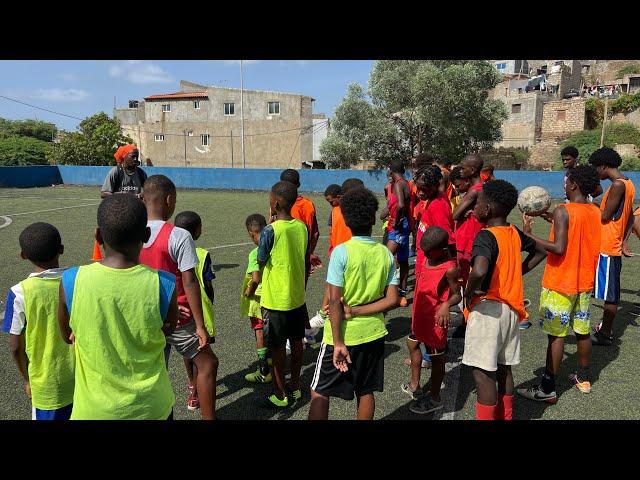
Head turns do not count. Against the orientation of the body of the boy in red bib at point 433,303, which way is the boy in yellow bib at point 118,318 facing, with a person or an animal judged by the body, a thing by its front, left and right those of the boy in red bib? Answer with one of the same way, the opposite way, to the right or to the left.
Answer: to the right

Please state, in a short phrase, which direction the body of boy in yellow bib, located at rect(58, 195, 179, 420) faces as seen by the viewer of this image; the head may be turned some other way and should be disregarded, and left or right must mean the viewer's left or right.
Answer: facing away from the viewer

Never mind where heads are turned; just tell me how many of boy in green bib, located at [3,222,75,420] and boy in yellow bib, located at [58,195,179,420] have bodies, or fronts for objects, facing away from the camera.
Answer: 2

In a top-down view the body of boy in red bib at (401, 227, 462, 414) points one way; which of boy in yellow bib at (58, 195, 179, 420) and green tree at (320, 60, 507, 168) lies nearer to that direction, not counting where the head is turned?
the boy in yellow bib

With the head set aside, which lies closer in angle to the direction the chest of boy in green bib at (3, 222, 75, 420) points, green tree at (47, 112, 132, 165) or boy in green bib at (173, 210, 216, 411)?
the green tree

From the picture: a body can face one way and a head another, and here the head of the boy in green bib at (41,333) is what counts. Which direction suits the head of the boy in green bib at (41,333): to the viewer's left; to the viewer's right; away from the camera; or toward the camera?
away from the camera

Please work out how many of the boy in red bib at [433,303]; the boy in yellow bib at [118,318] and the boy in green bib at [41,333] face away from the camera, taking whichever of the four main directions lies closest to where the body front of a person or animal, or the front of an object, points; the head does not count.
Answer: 2

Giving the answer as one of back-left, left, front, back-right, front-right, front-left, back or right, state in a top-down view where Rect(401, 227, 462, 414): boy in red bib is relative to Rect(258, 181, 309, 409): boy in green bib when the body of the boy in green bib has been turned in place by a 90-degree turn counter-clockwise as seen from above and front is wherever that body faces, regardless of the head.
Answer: back-left

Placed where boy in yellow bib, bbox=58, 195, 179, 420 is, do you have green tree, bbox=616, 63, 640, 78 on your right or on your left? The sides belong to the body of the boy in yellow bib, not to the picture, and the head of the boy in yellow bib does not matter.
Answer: on your right

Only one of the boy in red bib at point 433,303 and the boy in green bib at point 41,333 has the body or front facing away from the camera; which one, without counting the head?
the boy in green bib

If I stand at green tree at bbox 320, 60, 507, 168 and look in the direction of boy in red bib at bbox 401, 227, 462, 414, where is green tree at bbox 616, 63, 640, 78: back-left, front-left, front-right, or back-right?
back-left

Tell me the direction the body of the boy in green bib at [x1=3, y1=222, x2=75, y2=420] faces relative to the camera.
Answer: away from the camera

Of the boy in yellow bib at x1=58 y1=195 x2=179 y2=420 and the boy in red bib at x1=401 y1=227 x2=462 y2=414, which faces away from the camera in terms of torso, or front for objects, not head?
the boy in yellow bib
